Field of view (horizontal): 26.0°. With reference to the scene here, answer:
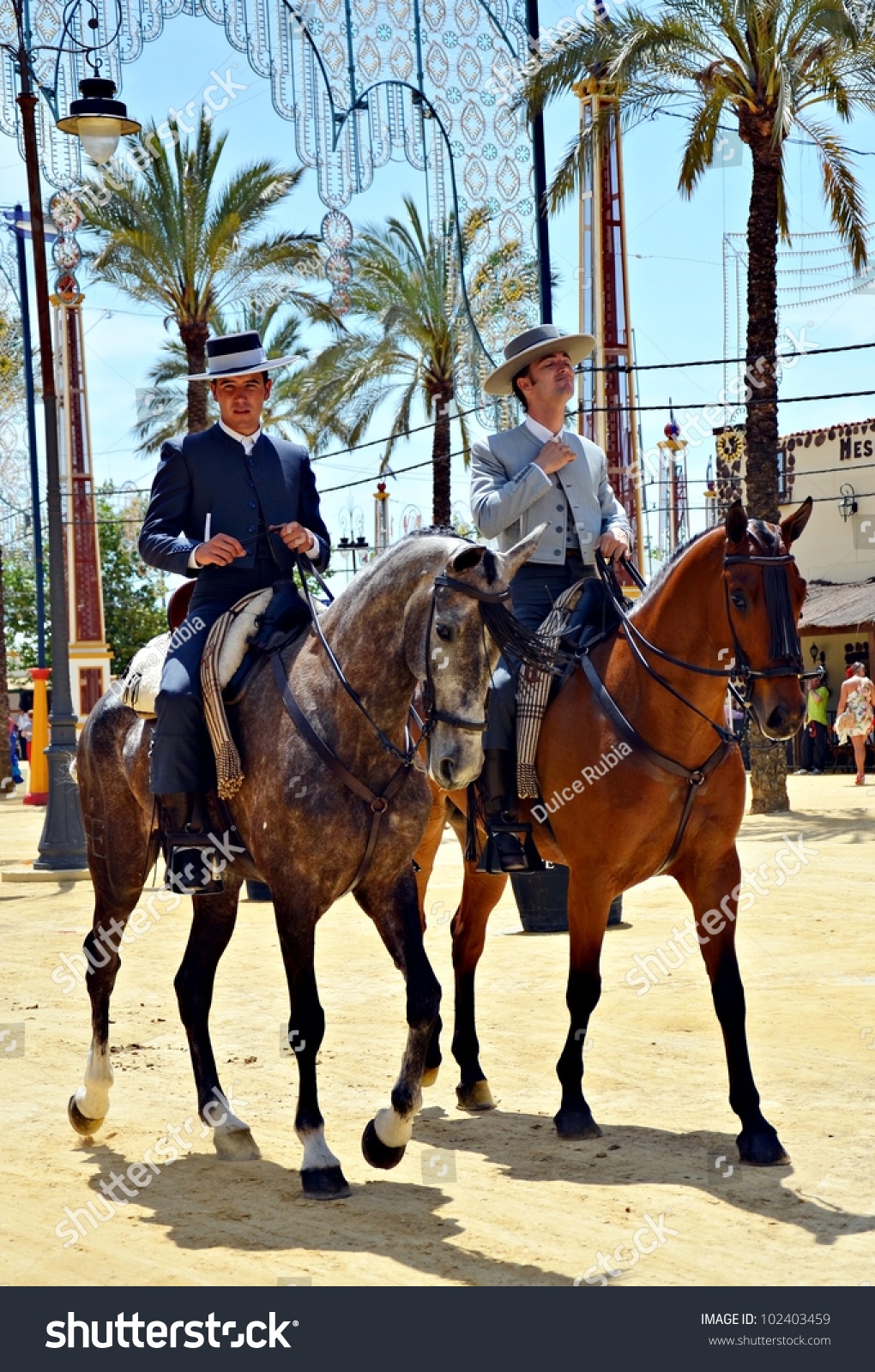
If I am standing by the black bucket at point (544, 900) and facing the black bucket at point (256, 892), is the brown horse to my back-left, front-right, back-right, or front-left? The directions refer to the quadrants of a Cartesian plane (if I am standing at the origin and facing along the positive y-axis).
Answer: back-left

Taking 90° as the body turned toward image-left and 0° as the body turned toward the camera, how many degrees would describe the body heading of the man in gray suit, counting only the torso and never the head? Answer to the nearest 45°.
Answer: approximately 315°

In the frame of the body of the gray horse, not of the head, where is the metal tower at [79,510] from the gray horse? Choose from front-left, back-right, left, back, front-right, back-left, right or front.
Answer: back-left

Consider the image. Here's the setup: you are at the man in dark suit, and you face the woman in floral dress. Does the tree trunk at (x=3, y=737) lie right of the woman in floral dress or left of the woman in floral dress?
left

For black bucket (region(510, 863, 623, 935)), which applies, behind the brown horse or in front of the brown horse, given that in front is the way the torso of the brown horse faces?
behind

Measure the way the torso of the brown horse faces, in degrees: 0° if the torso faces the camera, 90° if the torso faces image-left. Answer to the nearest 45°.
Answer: approximately 315°

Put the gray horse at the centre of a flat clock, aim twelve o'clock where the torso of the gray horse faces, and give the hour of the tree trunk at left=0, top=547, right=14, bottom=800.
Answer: The tree trunk is roughly at 7 o'clock from the gray horse.

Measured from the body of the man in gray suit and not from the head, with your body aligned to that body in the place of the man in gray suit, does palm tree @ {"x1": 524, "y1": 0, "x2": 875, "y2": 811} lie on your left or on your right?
on your left

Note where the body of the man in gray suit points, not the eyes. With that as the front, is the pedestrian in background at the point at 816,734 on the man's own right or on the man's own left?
on the man's own left

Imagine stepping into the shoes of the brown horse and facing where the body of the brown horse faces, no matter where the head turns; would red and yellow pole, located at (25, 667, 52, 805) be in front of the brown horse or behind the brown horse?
behind

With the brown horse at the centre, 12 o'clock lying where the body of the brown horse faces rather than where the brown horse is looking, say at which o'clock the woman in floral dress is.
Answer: The woman in floral dress is roughly at 8 o'clock from the brown horse.

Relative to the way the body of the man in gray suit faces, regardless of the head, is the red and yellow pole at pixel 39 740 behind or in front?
behind
